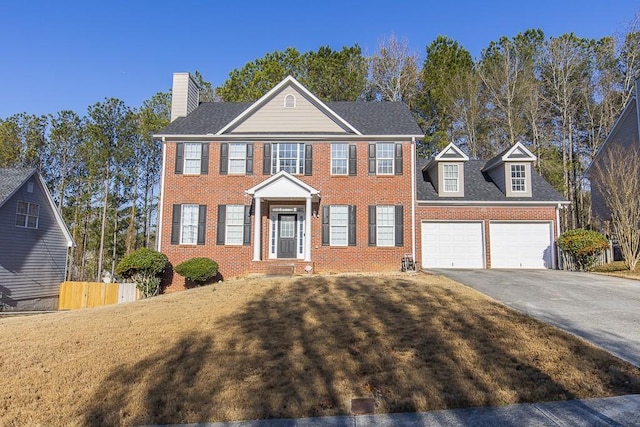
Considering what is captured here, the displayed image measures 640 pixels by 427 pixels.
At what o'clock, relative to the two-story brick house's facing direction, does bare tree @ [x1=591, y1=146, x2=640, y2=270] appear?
The bare tree is roughly at 9 o'clock from the two-story brick house.

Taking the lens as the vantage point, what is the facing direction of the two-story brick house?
facing the viewer

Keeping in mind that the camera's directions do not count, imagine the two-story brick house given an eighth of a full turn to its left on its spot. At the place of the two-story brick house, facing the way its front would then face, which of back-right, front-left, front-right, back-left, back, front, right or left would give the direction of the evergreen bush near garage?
front-left

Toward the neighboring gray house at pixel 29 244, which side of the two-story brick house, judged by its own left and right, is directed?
right

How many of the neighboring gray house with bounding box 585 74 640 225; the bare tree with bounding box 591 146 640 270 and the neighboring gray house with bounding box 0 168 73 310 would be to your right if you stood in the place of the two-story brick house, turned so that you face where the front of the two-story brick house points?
1

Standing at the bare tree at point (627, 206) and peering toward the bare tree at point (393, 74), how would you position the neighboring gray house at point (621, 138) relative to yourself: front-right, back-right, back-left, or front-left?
front-right

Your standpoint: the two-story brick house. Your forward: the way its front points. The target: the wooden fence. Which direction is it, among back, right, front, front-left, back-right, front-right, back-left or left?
right

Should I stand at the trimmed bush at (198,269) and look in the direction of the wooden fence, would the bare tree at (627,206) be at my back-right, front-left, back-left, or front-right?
back-right

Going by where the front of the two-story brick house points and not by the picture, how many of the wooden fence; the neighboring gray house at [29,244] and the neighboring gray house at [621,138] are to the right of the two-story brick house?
2
